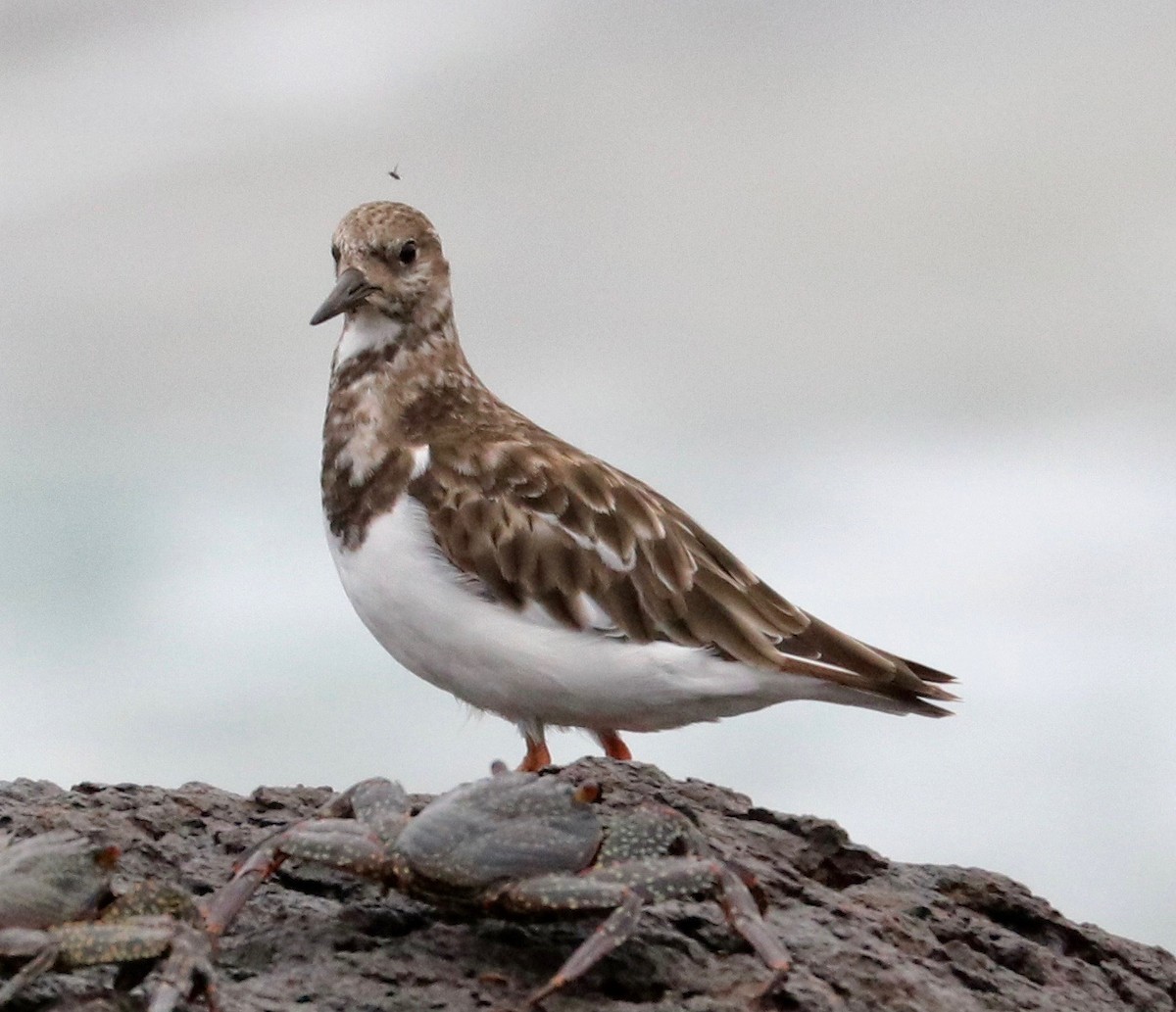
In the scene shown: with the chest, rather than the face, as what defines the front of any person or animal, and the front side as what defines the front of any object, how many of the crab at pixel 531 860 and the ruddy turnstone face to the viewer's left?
1

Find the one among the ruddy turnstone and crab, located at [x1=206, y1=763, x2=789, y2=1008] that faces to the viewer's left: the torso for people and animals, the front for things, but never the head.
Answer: the ruddy turnstone

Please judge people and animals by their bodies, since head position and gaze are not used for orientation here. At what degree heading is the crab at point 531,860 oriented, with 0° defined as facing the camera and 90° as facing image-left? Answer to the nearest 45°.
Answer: approximately 225°

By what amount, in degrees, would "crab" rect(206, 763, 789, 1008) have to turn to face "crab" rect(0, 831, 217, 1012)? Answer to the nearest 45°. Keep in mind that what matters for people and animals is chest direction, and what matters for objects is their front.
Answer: approximately 135° to its left

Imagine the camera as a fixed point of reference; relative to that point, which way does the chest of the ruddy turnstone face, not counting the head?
to the viewer's left
